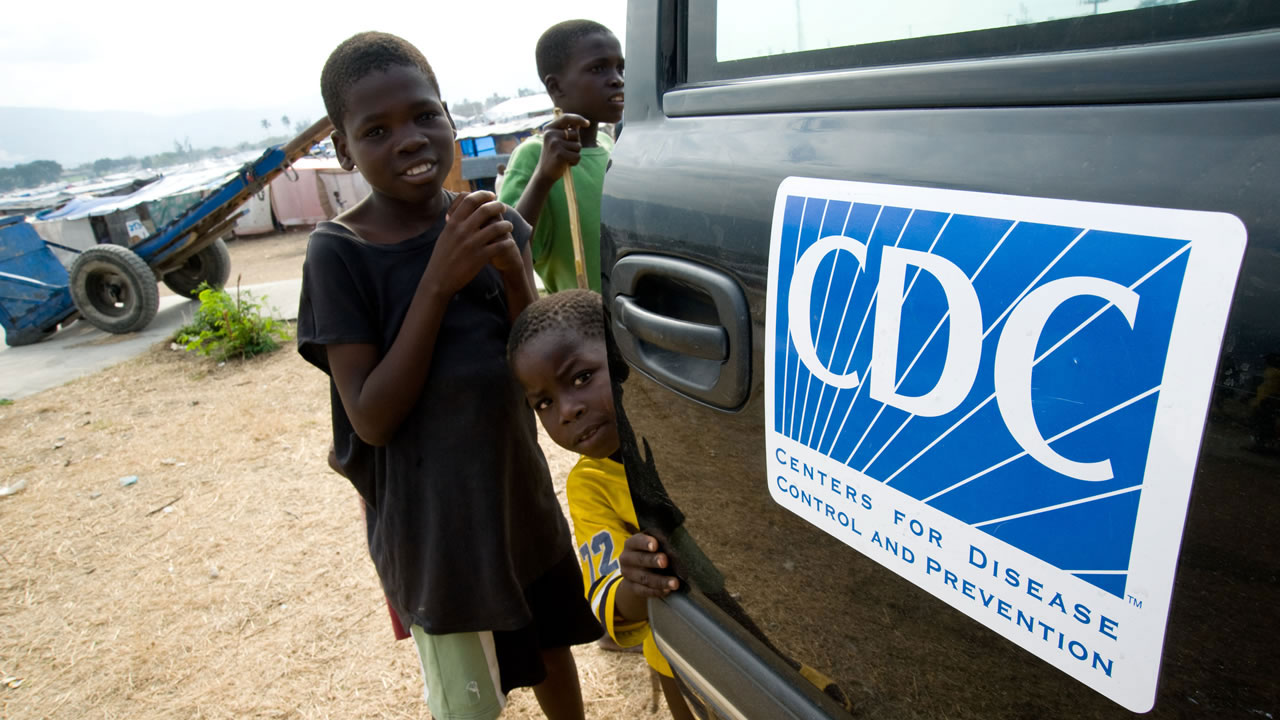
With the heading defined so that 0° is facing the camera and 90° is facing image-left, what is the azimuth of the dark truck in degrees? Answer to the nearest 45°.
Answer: approximately 315°

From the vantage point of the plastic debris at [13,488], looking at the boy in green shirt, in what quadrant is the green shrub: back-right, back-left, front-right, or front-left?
back-left

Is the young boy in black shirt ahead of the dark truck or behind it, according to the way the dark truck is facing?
behind

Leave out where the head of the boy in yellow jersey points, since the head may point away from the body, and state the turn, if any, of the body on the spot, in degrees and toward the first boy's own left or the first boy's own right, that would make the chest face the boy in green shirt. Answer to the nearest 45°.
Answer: approximately 135° to the first boy's own left

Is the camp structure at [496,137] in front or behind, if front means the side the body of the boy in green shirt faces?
behind

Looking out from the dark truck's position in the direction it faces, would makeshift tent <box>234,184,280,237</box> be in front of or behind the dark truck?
behind

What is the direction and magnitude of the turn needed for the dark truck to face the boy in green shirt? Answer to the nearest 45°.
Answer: approximately 180°

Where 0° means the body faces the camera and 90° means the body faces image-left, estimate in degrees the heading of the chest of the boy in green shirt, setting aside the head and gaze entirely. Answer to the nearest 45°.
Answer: approximately 315°

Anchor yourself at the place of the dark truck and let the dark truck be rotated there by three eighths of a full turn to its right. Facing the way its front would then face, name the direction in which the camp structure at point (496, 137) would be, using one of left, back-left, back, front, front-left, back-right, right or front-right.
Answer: front-right

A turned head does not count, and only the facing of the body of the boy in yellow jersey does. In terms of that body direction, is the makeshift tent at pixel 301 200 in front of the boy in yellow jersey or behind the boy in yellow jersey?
behind
